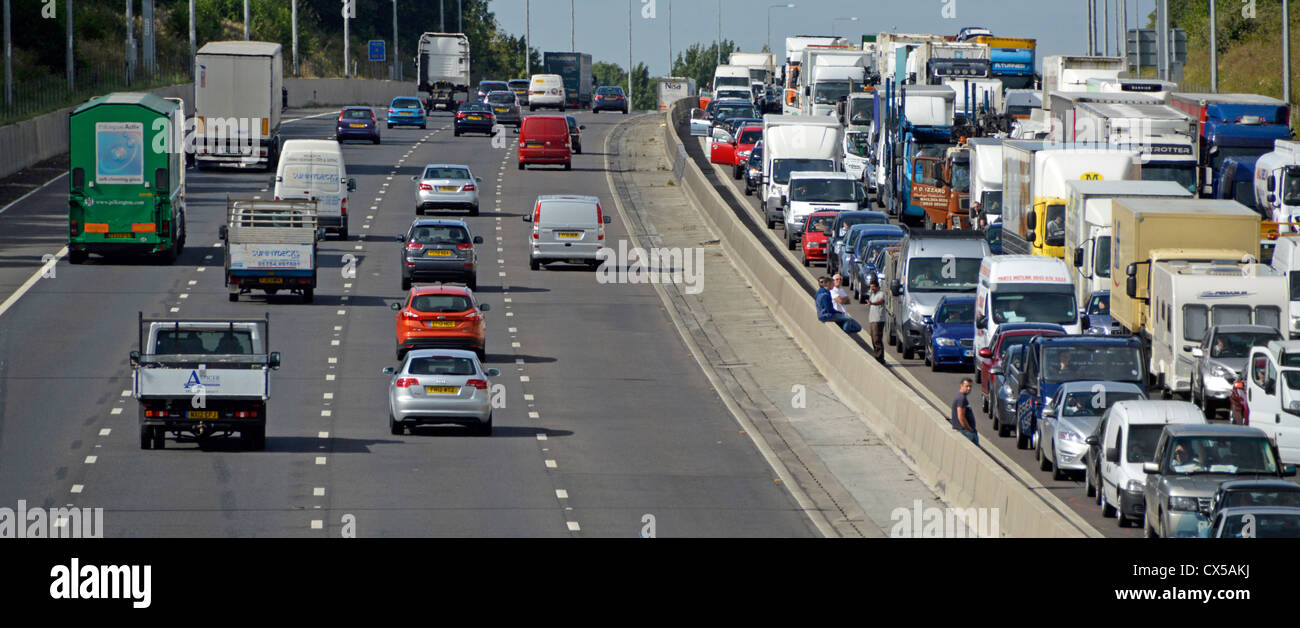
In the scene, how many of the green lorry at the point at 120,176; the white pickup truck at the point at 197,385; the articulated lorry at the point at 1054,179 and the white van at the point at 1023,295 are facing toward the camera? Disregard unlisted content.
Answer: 2

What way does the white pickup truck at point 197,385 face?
away from the camera

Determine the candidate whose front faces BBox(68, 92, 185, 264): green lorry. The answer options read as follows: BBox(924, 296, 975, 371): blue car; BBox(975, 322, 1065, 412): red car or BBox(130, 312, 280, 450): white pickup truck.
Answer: the white pickup truck

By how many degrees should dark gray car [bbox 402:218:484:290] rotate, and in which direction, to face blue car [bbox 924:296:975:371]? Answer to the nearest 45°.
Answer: approximately 135° to its right

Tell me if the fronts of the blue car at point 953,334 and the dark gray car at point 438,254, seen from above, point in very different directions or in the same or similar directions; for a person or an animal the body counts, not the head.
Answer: very different directions

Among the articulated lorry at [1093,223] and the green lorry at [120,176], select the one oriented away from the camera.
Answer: the green lorry

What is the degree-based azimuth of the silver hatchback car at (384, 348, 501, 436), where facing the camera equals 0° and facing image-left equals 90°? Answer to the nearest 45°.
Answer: approximately 180°

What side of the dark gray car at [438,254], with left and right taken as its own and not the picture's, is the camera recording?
back

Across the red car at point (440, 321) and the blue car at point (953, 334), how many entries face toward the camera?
1
